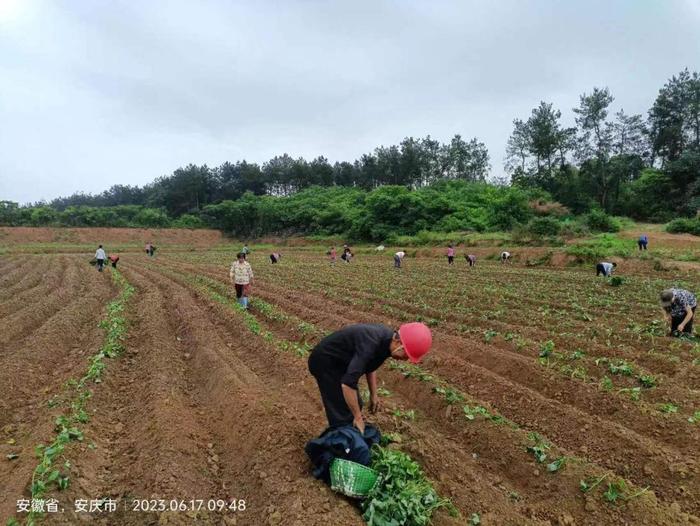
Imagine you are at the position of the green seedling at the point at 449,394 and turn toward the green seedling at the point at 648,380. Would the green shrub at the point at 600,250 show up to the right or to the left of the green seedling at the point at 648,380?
left

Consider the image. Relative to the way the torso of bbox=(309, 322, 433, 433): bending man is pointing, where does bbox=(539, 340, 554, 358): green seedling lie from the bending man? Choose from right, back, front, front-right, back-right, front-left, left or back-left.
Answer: front-left

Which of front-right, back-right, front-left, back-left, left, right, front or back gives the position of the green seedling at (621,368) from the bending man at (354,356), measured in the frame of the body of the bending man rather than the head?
front-left

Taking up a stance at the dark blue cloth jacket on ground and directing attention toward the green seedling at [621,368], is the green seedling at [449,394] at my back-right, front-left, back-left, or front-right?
front-left

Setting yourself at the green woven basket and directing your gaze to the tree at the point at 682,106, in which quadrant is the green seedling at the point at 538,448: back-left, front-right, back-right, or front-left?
front-right

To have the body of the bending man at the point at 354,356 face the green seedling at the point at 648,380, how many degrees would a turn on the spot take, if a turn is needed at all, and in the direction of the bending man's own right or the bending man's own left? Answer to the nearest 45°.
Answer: approximately 45° to the bending man's own left

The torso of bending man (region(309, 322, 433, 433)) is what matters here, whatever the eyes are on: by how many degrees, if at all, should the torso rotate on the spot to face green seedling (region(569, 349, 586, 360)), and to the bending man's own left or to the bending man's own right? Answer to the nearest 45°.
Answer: approximately 45° to the bending man's own left

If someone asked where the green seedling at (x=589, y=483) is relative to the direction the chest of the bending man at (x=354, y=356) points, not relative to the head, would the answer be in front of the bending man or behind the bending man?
in front

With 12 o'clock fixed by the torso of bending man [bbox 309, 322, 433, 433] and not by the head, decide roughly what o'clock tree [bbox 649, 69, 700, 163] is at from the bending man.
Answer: The tree is roughly at 10 o'clock from the bending man.

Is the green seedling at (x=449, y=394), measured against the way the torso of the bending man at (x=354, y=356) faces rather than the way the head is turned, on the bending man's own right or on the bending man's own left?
on the bending man's own left

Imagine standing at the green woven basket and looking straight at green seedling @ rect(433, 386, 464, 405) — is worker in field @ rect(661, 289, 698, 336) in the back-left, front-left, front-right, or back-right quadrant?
front-right

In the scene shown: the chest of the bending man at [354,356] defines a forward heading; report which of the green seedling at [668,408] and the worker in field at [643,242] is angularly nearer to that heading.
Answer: the green seedling

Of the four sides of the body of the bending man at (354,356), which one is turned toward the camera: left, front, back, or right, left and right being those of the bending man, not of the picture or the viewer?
right
